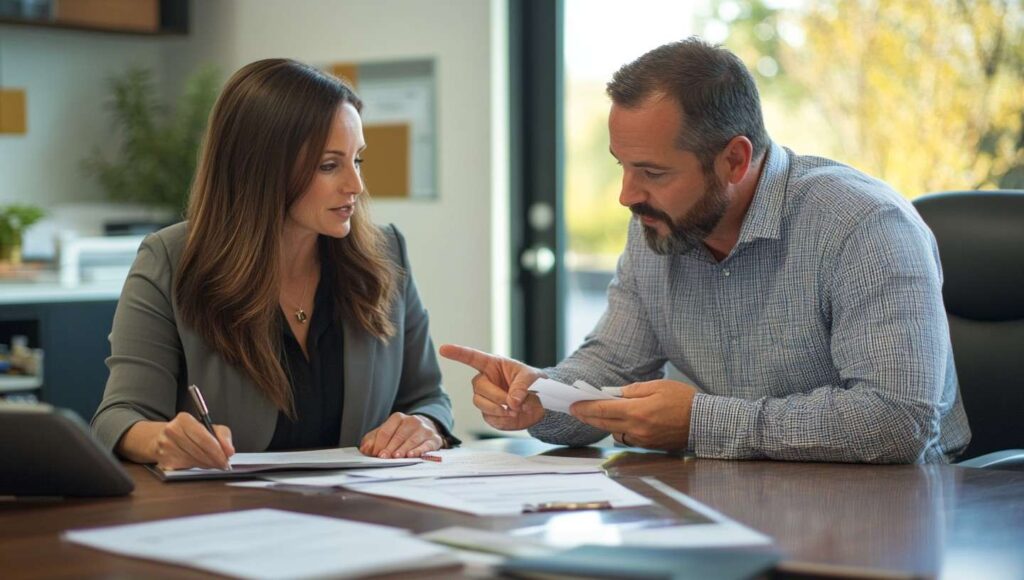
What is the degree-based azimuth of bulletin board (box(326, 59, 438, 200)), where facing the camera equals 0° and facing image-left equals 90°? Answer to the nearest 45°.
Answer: approximately 0°

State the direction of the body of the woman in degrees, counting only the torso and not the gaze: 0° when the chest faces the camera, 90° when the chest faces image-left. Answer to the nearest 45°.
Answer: approximately 315°

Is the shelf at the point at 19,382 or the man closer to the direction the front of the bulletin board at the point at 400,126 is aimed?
the man

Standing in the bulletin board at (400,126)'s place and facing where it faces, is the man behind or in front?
in front

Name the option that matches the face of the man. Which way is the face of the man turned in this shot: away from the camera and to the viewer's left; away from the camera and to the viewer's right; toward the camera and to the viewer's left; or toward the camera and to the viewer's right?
toward the camera and to the viewer's left

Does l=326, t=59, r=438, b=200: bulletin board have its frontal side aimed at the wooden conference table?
yes

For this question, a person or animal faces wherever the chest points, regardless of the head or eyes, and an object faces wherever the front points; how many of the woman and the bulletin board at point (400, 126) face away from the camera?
0

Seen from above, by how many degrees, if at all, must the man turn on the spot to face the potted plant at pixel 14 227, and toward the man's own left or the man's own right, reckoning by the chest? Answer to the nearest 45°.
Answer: approximately 90° to the man's own right

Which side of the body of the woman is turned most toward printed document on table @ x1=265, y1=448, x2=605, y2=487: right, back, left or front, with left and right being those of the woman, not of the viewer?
front

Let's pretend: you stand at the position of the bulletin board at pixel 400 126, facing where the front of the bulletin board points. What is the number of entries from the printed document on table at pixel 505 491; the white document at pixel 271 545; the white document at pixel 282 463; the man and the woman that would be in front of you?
5

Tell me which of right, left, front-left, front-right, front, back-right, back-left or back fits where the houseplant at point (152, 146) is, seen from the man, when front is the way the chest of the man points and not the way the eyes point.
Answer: right
